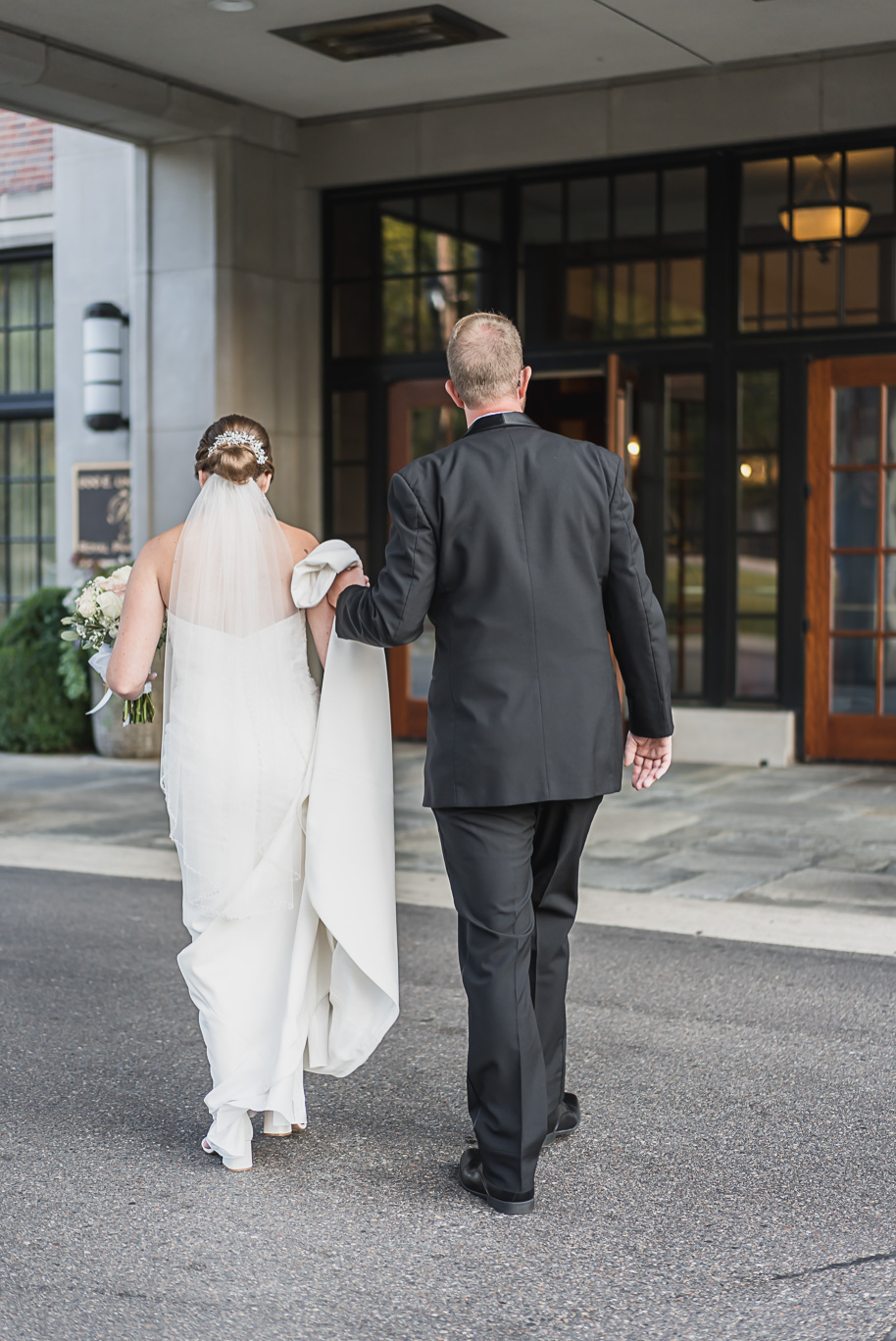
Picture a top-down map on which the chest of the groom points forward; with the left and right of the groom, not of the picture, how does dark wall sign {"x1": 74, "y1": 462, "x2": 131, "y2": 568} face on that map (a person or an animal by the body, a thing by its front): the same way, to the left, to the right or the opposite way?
the opposite way

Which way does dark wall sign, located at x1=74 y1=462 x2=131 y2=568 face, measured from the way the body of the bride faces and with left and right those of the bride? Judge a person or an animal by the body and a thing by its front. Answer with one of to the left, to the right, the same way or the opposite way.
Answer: the opposite way

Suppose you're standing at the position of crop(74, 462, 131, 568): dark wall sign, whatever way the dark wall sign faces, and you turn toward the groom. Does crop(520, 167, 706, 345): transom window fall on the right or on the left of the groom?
left

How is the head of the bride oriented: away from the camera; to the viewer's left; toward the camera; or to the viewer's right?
away from the camera

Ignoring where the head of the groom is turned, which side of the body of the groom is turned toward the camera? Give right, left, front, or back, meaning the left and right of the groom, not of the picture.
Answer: back

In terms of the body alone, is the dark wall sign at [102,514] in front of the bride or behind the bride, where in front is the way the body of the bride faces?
in front

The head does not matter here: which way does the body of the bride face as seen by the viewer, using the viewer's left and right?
facing away from the viewer

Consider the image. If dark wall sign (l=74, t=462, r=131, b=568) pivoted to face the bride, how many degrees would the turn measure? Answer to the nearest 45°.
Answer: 0° — it already faces them

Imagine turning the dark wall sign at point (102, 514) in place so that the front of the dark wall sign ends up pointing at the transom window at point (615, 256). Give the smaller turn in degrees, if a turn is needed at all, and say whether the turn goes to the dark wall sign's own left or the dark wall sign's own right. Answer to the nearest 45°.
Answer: approximately 45° to the dark wall sign's own left

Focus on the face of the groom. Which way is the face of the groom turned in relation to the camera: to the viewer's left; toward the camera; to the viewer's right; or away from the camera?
away from the camera

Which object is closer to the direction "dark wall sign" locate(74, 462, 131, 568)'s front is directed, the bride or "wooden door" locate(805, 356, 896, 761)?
the bride

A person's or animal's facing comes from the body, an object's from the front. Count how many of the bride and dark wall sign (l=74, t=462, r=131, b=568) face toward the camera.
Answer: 1
